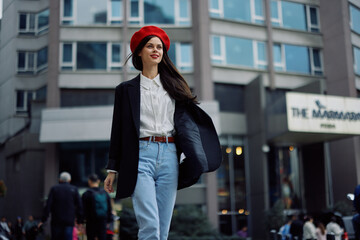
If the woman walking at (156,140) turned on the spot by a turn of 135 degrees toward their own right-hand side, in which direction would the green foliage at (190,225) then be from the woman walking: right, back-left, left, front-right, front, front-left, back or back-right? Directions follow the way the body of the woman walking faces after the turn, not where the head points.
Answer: front-right

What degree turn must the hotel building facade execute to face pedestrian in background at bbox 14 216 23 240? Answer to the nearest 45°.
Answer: approximately 45° to its right

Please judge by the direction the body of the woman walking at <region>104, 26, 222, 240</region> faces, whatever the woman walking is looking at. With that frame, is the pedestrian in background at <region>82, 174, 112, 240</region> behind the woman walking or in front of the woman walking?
behind

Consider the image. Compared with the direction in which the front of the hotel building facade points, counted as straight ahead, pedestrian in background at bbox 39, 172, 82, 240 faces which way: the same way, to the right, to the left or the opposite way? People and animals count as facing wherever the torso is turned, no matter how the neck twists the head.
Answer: the opposite way

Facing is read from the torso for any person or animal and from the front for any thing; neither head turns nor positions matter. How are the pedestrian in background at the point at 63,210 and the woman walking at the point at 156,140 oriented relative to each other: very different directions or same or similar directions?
very different directions

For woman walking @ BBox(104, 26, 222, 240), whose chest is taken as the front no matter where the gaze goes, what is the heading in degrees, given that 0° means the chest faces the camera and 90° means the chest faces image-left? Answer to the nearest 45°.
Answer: approximately 0°

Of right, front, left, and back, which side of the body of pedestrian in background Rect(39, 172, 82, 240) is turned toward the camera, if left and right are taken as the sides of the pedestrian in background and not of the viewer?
back

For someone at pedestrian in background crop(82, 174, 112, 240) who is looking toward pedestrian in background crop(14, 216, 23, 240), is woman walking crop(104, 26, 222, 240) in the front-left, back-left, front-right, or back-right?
back-left

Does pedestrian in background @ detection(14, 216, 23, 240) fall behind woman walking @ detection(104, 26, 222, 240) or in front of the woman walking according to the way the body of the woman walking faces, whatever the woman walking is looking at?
behind

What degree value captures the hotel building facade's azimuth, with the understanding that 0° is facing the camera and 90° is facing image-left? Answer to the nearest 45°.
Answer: approximately 0°

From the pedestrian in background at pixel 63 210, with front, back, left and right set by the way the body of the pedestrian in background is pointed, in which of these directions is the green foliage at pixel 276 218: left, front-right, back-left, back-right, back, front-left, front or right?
front-right
